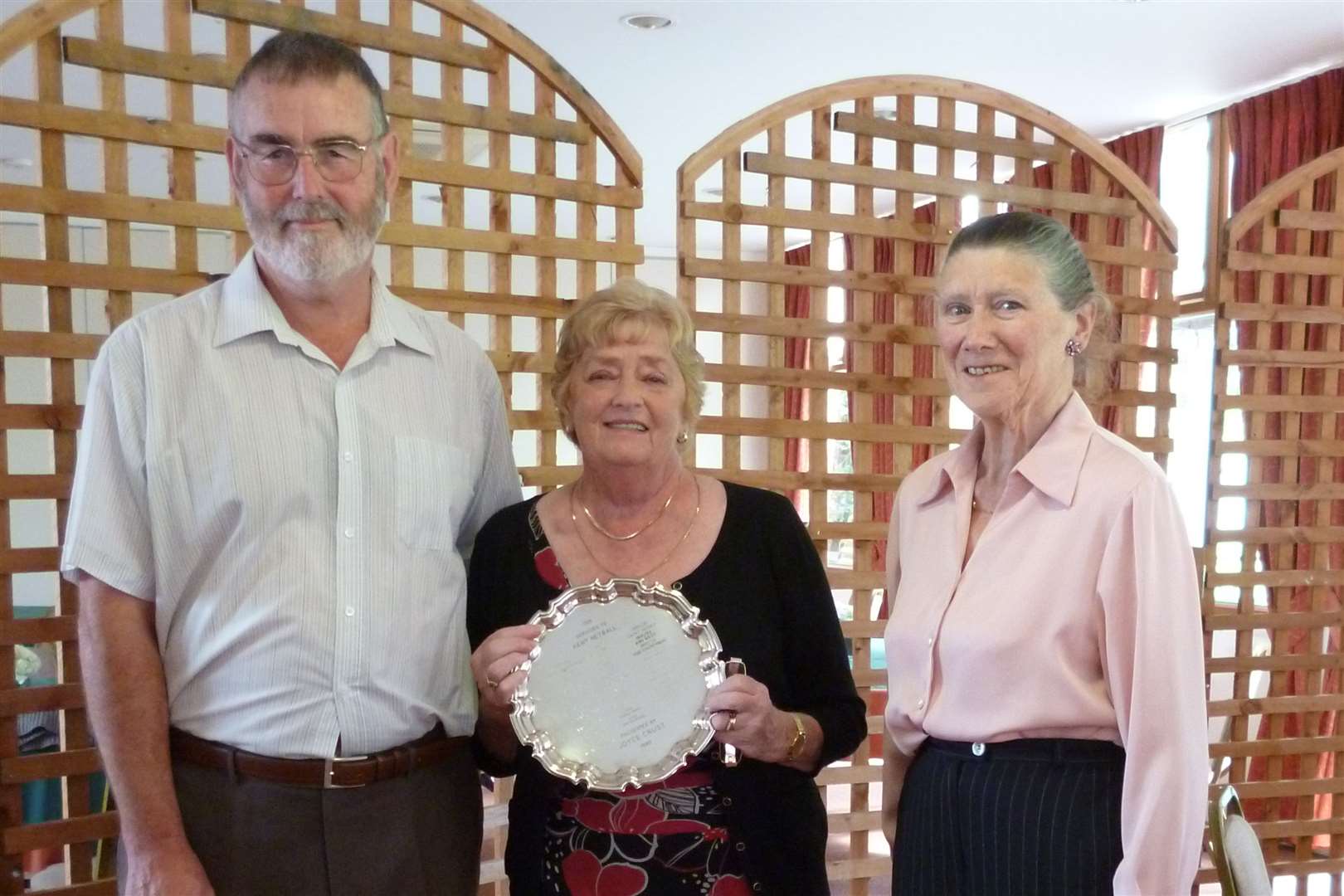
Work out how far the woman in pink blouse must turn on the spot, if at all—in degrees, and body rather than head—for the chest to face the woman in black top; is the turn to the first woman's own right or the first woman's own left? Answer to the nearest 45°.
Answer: approximately 45° to the first woman's own right

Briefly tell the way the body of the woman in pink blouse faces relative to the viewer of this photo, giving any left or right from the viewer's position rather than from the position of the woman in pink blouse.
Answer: facing the viewer and to the left of the viewer

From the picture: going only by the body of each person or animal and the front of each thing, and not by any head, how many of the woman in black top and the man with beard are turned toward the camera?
2

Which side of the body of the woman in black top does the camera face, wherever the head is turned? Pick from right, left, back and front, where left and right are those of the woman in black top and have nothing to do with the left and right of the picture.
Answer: front

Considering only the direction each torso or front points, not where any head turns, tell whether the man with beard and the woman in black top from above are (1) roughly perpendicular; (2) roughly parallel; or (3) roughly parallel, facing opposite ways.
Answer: roughly parallel

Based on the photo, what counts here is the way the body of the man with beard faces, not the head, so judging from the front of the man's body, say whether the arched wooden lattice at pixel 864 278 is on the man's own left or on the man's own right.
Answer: on the man's own left

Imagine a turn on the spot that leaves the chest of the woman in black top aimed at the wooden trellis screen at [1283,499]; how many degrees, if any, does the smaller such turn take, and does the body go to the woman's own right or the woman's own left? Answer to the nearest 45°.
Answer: approximately 135° to the woman's own left

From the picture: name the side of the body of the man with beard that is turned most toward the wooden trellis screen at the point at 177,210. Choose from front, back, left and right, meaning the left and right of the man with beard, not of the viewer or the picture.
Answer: back

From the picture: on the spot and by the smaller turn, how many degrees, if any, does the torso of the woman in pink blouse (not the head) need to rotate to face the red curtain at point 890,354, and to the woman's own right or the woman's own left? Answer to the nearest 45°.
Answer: approximately 135° to the woman's own right

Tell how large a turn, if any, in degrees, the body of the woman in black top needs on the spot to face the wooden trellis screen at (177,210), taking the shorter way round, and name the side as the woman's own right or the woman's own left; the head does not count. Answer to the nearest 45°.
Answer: approximately 135° to the woman's own right

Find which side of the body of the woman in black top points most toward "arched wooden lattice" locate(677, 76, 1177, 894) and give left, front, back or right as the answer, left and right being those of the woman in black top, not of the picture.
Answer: back

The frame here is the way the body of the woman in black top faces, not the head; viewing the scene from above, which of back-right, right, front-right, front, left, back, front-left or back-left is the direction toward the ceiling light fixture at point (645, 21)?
back

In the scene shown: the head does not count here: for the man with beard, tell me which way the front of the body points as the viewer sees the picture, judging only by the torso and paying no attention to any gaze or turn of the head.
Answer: toward the camera

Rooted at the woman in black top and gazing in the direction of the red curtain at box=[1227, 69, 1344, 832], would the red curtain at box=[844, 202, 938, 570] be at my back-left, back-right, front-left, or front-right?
front-left

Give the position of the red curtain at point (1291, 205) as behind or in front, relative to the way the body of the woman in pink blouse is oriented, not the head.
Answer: behind

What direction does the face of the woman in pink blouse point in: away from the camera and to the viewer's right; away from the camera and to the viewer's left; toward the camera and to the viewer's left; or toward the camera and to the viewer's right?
toward the camera and to the viewer's left
